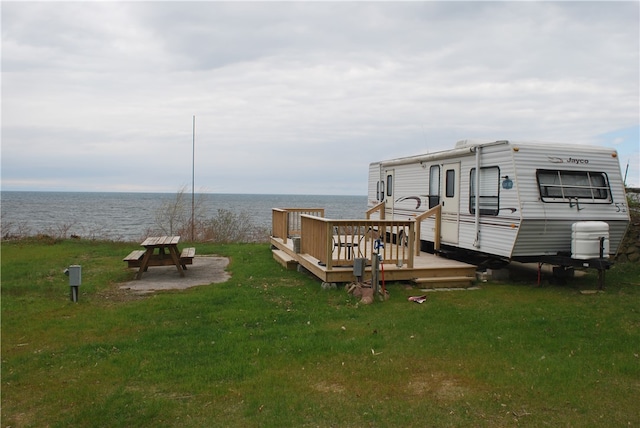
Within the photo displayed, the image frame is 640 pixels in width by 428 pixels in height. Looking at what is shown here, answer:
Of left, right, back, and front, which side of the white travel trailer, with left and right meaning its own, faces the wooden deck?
right

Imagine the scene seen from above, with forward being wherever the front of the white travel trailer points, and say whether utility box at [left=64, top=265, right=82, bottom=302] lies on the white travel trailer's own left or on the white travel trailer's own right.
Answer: on the white travel trailer's own right

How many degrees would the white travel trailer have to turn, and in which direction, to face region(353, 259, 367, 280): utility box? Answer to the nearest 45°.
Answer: approximately 90° to its right

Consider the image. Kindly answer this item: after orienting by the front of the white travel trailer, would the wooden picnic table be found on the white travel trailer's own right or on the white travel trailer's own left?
on the white travel trailer's own right

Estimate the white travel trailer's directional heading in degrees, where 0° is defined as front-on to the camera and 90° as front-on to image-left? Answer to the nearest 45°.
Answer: approximately 315°
